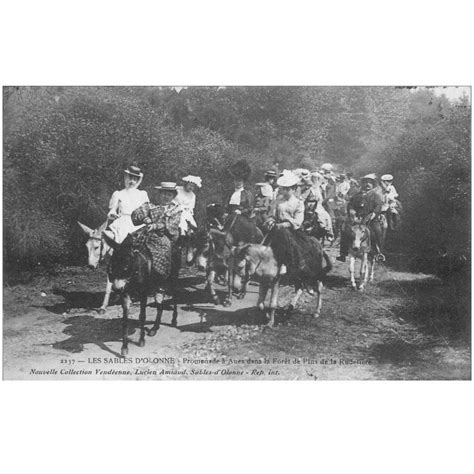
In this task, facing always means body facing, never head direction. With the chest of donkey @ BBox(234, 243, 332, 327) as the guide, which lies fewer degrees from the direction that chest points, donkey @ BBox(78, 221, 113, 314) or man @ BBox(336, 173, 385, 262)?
the donkey

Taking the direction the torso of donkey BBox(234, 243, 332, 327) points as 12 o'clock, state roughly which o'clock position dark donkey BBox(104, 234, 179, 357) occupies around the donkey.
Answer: The dark donkey is roughly at 1 o'clock from the donkey.

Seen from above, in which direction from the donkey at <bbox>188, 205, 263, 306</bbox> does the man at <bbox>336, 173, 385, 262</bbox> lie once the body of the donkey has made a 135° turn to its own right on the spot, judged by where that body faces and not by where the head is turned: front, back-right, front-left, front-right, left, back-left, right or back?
right
